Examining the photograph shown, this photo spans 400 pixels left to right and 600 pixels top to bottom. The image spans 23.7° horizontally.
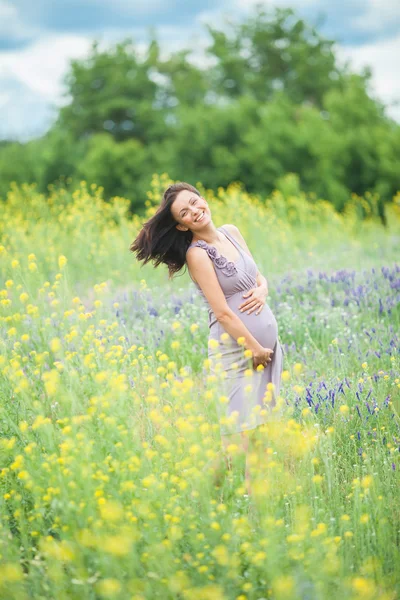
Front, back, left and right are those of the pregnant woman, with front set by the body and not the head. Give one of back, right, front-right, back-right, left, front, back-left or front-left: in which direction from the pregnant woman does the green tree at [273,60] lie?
back-left

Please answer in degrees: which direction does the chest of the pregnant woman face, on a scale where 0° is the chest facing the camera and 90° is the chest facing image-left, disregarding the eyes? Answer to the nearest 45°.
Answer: approximately 315°
